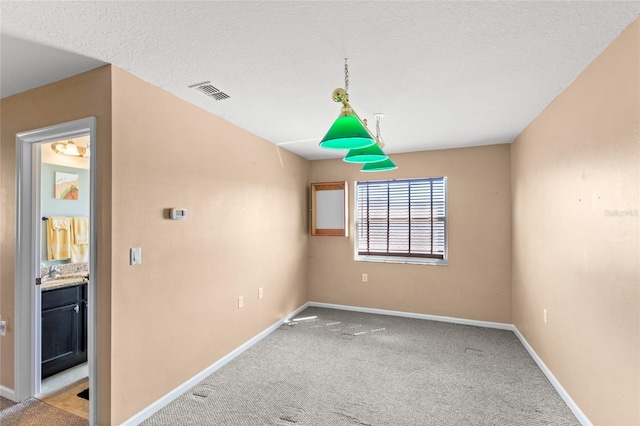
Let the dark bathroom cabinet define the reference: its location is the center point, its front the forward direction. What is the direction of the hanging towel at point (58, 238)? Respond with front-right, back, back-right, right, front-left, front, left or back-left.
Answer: back-left

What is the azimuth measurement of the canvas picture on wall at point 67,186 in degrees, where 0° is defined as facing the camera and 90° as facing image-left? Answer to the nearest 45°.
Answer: approximately 315°

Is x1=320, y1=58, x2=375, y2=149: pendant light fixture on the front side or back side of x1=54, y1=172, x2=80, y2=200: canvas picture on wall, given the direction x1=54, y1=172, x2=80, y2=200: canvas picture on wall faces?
on the front side

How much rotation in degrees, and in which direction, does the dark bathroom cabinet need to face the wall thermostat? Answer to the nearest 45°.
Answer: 0° — it already faces it

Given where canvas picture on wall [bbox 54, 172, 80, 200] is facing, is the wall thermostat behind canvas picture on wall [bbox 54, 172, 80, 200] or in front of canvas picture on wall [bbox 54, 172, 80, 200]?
in front

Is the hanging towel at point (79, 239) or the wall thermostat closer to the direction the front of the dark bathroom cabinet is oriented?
the wall thermostat

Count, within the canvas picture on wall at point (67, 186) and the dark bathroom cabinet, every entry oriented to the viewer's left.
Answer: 0

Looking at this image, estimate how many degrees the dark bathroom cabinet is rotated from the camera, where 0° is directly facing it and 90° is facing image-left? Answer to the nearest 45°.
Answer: approximately 315°
